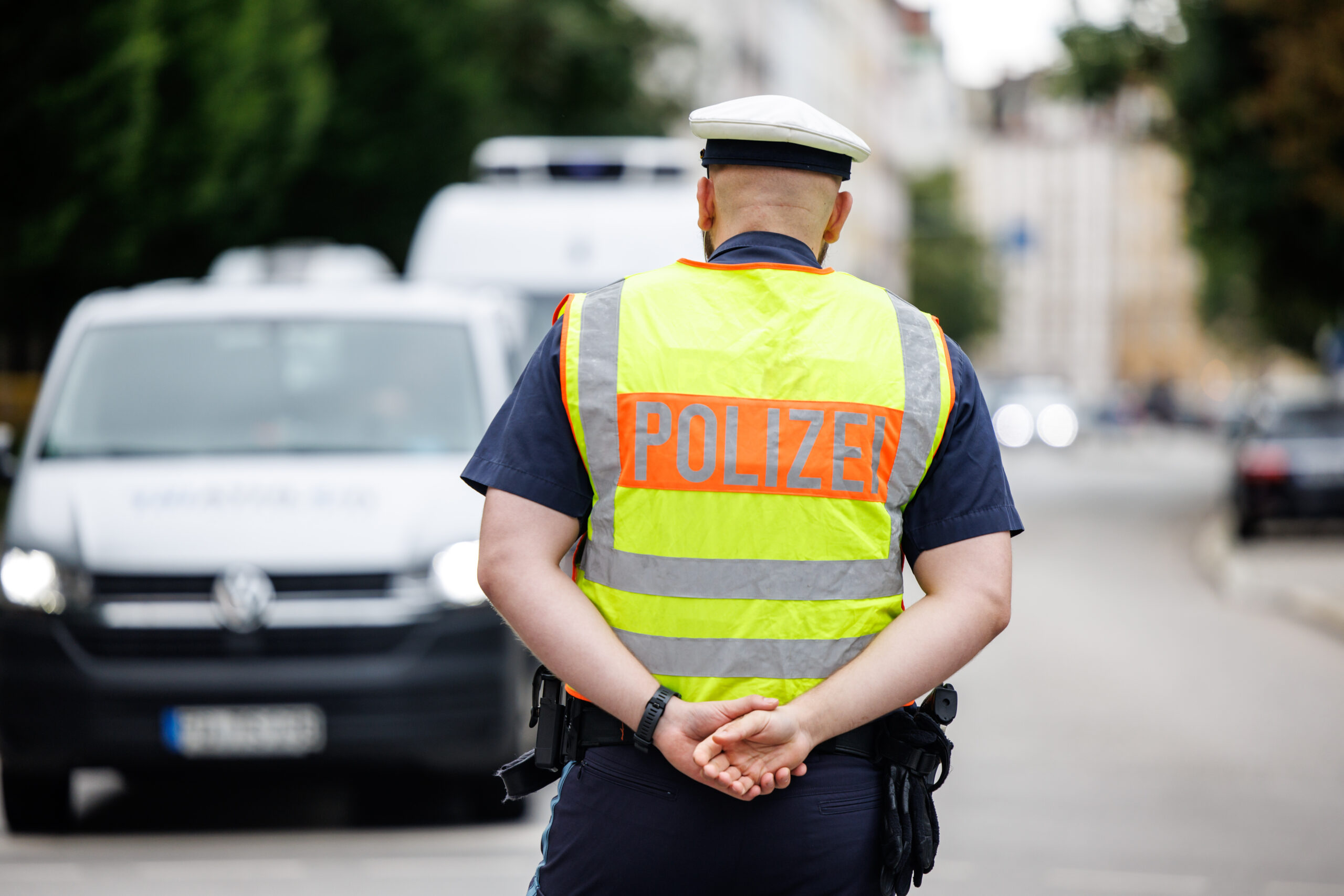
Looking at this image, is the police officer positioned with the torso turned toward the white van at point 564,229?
yes

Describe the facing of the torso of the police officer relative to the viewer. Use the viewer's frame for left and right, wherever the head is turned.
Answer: facing away from the viewer

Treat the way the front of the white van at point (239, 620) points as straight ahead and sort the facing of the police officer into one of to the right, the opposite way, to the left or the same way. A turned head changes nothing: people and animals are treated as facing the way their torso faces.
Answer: the opposite way

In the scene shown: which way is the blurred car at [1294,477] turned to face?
away from the camera

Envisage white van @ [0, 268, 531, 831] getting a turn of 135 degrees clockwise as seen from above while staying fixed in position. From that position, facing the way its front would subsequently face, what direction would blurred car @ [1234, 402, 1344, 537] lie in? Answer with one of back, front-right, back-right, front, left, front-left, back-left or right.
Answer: right

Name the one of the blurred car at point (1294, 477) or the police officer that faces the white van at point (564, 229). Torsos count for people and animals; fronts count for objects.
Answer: the police officer

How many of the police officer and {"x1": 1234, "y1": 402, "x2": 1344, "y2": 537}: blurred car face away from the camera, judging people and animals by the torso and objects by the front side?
2

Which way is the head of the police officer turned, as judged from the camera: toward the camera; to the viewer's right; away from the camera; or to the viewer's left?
away from the camera

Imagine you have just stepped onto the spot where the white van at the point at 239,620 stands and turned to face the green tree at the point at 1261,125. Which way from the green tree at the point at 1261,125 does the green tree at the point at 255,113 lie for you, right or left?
left

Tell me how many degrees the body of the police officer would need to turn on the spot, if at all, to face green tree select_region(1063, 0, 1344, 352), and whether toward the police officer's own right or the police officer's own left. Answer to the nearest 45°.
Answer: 0° — they already face it

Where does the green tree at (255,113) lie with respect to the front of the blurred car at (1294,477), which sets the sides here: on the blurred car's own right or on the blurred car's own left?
on the blurred car's own left

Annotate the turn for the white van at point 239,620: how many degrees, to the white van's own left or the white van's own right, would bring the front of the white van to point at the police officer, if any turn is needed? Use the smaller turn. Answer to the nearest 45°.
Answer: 0° — it already faces them

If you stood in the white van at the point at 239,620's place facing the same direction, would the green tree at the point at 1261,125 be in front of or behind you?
behind
